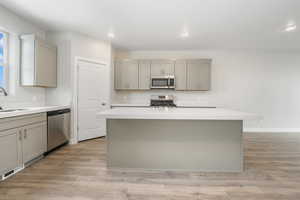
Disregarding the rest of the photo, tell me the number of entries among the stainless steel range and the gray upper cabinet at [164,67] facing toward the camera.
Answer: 2

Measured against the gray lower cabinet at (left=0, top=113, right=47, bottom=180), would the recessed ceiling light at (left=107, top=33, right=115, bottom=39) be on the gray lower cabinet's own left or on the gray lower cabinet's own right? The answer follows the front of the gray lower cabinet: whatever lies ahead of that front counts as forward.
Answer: on the gray lower cabinet's own left

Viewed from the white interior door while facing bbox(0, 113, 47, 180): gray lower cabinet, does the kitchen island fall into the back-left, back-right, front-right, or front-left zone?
front-left

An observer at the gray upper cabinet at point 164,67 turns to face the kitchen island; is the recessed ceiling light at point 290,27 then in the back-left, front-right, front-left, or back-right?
front-left

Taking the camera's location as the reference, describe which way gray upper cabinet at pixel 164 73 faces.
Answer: facing the viewer

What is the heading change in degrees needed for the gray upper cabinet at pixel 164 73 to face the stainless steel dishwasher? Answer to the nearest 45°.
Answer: approximately 45° to its right

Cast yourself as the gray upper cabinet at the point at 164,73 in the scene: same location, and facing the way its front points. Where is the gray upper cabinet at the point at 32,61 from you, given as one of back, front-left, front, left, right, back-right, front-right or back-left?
front-right

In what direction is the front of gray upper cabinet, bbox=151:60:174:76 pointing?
toward the camera

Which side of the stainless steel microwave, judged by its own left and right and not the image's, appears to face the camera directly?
front

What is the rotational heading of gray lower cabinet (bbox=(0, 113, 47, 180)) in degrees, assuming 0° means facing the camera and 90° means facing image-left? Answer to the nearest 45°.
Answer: approximately 315°

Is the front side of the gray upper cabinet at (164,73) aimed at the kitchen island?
yes

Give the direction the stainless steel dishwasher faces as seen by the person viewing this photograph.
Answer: facing the viewer and to the right of the viewer
